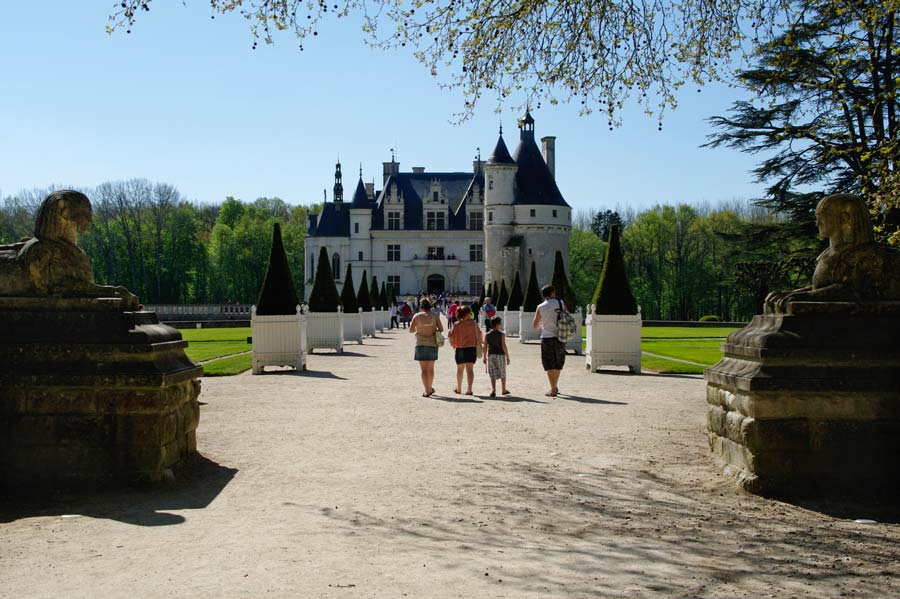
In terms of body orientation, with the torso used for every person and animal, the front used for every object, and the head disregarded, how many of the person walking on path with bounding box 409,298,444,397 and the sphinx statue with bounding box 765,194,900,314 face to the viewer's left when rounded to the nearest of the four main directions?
1

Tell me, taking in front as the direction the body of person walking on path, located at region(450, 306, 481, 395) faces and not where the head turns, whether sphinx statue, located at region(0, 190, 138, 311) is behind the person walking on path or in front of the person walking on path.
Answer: behind

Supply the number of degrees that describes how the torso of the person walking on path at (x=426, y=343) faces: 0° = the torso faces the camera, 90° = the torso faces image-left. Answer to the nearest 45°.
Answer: approximately 180°

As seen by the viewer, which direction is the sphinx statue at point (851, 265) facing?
to the viewer's left

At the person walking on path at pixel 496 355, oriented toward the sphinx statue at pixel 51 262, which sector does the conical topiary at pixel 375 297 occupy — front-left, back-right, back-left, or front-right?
back-right

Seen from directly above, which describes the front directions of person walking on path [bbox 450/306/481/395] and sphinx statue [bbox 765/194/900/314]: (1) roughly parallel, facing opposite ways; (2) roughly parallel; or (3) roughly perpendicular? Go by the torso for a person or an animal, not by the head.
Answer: roughly perpendicular

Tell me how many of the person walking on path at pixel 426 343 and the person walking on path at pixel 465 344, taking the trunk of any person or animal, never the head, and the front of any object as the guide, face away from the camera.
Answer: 2

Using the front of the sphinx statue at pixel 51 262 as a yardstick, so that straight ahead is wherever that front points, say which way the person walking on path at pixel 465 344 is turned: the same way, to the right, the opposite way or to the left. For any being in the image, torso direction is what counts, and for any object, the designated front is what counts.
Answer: to the left

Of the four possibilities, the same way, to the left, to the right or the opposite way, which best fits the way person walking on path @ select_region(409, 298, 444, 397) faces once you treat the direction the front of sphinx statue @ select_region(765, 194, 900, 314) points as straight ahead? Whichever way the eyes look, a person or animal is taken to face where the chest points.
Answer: to the right

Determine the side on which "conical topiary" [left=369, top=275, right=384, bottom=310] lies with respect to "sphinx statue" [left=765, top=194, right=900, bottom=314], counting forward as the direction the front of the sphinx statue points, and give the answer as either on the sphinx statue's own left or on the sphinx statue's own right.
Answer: on the sphinx statue's own right

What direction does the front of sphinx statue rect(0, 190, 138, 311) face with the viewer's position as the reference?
facing to the right of the viewer

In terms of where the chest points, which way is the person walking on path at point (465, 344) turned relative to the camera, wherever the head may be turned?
away from the camera

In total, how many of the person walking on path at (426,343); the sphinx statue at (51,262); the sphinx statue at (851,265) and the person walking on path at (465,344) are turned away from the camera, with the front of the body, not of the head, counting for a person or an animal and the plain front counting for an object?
2

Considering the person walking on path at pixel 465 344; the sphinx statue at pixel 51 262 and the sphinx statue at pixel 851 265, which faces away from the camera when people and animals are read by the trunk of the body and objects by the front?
the person walking on path

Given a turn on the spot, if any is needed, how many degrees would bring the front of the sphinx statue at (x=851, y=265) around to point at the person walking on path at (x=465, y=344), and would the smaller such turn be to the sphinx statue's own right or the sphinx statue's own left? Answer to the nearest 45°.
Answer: approximately 45° to the sphinx statue's own right
